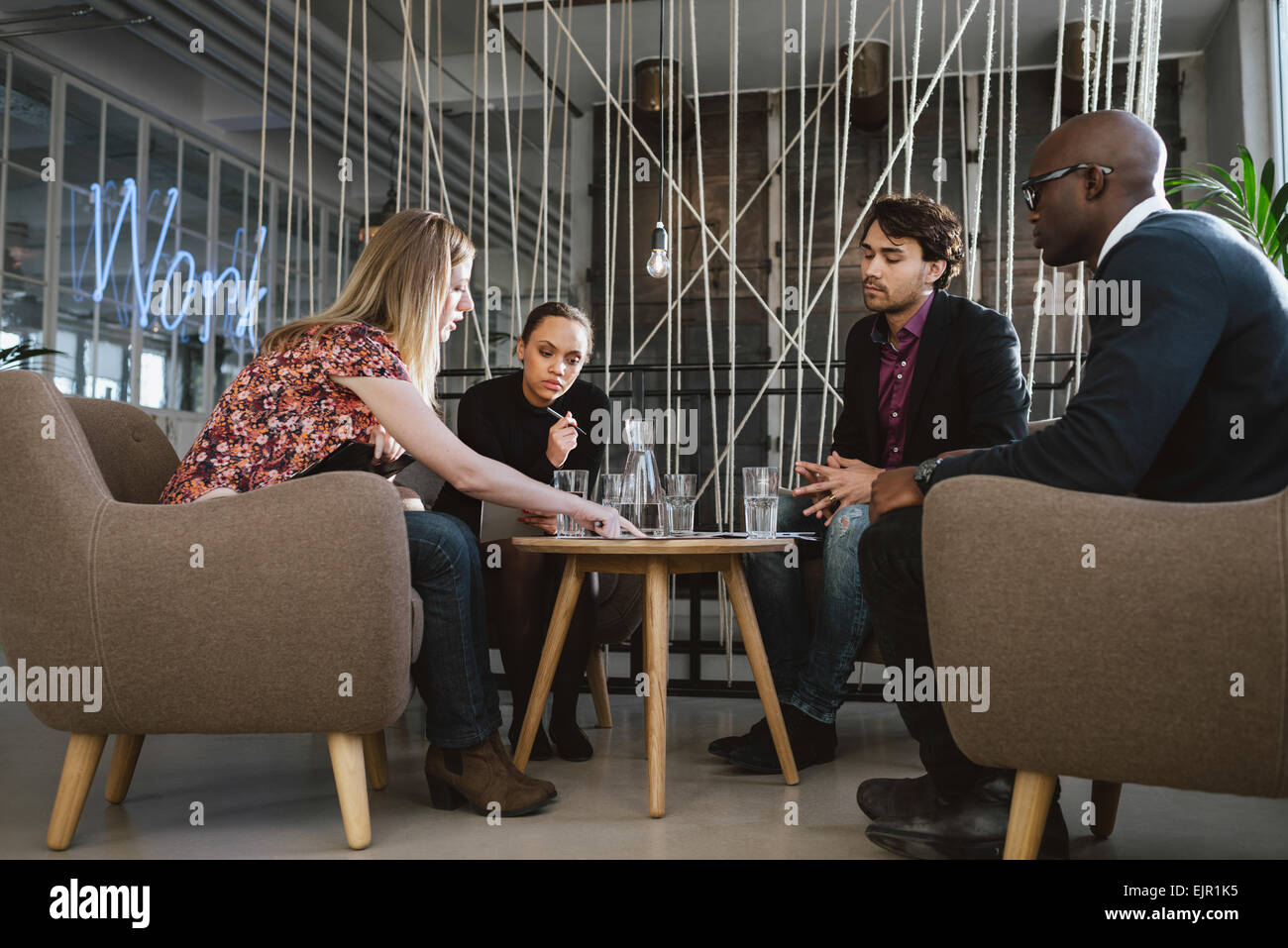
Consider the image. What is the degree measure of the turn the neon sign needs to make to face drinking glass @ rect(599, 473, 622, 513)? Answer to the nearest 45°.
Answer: approximately 45° to its right

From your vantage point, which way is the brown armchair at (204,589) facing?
to the viewer's right

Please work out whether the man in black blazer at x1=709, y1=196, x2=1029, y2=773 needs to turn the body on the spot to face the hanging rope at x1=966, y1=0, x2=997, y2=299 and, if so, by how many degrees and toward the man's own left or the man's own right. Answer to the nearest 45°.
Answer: approximately 135° to the man's own right

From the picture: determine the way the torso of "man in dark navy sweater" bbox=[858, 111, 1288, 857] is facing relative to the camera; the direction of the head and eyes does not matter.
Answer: to the viewer's left

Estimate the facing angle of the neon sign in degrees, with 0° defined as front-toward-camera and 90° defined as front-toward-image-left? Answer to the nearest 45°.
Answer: approximately 315°

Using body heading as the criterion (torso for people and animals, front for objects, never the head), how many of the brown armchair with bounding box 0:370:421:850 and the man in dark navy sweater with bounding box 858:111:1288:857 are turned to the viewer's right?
1

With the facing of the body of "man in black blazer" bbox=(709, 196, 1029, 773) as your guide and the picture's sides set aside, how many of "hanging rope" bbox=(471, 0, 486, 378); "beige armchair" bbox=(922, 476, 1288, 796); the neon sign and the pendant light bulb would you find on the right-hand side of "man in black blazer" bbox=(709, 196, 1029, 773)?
3

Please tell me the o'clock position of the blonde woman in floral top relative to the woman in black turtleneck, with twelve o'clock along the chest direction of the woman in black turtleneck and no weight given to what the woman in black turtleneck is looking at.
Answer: The blonde woman in floral top is roughly at 2 o'clock from the woman in black turtleneck.

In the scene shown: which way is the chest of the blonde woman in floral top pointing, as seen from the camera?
to the viewer's right

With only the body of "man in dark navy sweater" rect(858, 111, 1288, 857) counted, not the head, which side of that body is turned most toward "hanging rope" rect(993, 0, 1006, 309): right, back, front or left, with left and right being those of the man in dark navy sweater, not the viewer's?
right

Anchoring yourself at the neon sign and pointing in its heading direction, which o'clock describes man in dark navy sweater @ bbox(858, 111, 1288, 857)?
The man in dark navy sweater is roughly at 1 o'clock from the neon sign.
